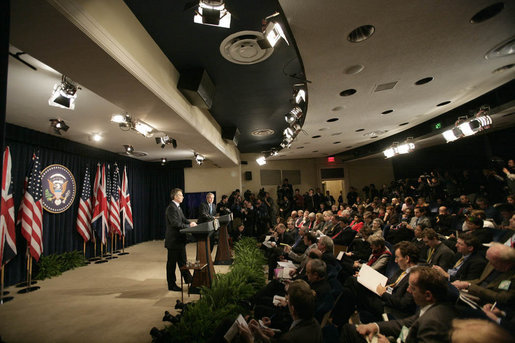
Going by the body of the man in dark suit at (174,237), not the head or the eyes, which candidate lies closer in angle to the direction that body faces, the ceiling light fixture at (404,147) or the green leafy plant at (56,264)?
the ceiling light fixture

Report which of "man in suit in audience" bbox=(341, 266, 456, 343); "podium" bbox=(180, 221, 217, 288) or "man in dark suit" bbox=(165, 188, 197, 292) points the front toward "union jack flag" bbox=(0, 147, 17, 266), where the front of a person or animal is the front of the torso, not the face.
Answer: the man in suit in audience

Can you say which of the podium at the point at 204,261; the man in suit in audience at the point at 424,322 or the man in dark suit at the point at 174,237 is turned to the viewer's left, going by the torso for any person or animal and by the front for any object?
the man in suit in audience

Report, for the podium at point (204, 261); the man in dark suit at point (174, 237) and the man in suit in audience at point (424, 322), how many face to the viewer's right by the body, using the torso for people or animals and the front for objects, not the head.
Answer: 2

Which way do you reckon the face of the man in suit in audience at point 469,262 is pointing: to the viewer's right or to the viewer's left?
to the viewer's left

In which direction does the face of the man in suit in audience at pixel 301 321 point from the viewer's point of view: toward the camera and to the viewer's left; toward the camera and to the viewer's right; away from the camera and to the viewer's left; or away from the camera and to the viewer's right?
away from the camera and to the viewer's left

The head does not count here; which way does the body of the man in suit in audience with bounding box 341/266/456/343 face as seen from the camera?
to the viewer's left

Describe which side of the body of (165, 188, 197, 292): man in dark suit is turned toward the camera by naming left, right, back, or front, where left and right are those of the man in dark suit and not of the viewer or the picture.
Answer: right

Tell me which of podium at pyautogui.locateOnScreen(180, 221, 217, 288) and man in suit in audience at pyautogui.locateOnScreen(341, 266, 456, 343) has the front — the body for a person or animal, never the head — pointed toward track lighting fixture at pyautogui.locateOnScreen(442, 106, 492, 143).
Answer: the podium

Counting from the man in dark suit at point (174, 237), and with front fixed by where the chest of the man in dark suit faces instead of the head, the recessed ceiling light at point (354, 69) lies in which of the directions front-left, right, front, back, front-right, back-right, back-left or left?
front-right

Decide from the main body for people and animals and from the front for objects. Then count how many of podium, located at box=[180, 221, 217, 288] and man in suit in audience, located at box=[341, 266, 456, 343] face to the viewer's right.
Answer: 1

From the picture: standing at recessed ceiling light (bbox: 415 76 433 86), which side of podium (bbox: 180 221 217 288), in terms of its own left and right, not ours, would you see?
front

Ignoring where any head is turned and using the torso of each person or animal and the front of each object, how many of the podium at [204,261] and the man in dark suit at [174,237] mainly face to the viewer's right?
2

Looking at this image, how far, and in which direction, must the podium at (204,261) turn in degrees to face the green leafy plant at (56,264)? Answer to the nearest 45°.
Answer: approximately 135° to its left

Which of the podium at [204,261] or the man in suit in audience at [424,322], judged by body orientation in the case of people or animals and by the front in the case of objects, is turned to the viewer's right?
the podium

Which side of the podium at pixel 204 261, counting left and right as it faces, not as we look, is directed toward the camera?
right
